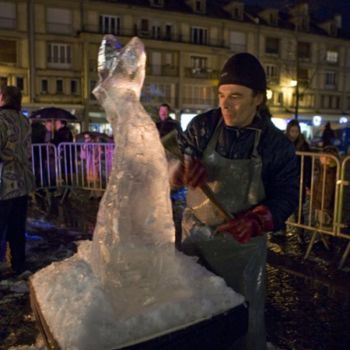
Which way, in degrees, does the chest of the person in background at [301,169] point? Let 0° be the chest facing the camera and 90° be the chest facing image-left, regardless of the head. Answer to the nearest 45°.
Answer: approximately 45°

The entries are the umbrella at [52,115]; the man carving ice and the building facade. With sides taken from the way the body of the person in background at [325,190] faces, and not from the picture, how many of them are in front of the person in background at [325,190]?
1

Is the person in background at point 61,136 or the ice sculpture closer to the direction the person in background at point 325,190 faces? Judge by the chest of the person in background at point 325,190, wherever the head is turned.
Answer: the ice sculpture

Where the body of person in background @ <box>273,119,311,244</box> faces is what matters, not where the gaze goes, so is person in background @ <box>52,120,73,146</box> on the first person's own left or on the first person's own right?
on the first person's own right

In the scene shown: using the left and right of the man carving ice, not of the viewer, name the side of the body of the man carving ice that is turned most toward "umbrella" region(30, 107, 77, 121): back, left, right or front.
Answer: right

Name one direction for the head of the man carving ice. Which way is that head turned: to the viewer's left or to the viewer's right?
to the viewer's left

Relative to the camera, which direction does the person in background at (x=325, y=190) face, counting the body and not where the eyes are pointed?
toward the camera

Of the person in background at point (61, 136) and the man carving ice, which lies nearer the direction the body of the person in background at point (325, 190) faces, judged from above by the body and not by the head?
the man carving ice

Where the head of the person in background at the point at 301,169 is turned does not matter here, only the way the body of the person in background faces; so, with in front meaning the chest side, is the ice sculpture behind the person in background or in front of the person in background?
in front

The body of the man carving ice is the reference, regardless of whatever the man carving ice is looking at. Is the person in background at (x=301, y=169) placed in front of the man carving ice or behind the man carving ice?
behind

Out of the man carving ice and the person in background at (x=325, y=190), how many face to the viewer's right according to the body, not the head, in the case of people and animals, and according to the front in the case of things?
0

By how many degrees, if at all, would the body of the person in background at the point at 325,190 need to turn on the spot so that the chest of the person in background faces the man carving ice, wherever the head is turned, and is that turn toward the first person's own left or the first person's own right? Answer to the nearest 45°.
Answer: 0° — they already face them

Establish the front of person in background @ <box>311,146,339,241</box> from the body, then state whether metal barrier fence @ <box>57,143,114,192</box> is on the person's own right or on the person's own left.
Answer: on the person's own right

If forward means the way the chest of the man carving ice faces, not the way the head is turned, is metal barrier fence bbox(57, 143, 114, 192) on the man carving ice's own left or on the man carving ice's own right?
on the man carving ice's own right

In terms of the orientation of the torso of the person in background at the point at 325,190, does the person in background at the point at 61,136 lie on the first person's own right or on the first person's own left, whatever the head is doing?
on the first person's own right
